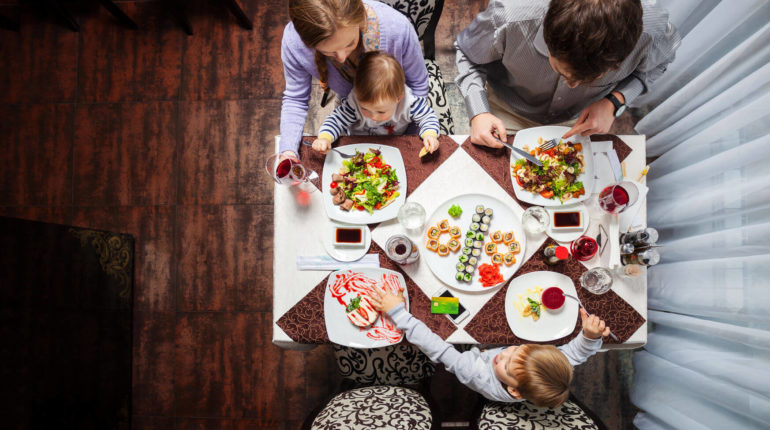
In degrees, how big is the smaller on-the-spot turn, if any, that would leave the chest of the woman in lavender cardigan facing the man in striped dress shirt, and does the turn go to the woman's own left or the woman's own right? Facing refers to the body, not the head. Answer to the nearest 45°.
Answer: approximately 90° to the woman's own left

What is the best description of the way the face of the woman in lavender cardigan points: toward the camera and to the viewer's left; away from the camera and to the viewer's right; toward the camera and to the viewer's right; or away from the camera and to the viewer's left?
toward the camera and to the viewer's right

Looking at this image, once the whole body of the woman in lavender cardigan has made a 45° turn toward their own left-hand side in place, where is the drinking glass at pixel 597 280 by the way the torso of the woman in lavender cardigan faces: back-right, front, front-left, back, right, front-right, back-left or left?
front-left

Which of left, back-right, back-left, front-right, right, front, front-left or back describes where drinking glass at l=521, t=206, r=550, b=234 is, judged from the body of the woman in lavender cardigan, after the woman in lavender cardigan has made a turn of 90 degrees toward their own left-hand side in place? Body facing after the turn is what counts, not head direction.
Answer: front

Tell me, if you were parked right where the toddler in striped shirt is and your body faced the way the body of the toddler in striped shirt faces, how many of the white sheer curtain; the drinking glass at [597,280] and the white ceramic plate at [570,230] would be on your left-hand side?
3

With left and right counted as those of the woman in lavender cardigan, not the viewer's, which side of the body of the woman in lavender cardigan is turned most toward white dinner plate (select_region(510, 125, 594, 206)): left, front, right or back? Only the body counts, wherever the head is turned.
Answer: left

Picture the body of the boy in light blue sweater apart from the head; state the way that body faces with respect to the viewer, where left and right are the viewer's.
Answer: facing away from the viewer and to the left of the viewer

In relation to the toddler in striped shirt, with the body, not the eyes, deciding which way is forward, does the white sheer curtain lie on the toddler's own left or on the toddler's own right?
on the toddler's own left
